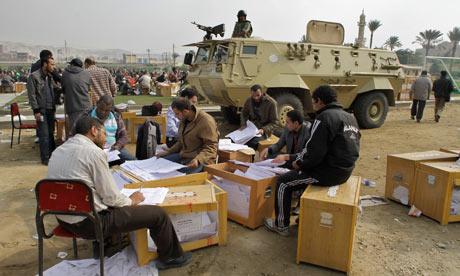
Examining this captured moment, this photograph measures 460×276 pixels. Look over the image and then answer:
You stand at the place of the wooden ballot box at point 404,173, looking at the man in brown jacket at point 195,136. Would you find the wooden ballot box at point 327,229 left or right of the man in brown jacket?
left

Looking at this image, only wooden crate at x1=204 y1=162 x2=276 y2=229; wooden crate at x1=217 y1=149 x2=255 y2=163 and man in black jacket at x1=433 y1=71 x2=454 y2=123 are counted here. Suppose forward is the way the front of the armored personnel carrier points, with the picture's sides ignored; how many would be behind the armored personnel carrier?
1

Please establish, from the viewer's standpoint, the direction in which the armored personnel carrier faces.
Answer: facing the viewer and to the left of the viewer

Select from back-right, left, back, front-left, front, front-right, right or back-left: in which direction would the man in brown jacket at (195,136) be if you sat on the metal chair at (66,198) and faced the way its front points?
front

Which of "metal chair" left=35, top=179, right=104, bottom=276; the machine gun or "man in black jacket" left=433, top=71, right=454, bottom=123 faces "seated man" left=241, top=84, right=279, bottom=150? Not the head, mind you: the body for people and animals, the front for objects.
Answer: the metal chair

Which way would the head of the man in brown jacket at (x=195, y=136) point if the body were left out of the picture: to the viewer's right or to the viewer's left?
to the viewer's left

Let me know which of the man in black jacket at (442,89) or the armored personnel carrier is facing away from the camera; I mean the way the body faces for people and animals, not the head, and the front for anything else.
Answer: the man in black jacket

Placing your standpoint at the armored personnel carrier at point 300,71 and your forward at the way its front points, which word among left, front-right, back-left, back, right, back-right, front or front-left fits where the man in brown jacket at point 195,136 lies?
front-left

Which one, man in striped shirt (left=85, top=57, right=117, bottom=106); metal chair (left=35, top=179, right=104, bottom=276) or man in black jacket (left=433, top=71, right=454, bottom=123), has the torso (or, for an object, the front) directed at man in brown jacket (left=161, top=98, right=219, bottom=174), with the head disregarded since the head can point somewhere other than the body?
the metal chair

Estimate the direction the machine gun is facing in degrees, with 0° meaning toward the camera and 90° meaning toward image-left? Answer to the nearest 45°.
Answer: approximately 90°

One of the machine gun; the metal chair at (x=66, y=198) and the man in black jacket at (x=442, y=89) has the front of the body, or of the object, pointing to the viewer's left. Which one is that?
the machine gun

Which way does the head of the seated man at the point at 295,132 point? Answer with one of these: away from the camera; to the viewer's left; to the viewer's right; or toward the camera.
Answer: to the viewer's left

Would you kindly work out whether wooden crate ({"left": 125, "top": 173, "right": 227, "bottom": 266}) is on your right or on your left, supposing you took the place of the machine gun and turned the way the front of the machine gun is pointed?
on your left

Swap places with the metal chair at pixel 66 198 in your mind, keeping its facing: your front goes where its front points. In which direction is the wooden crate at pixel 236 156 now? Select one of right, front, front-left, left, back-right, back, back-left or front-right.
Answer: front

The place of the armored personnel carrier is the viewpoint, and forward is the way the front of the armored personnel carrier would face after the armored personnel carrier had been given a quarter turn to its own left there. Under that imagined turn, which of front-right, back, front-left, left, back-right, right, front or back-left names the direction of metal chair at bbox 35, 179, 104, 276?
front-right
